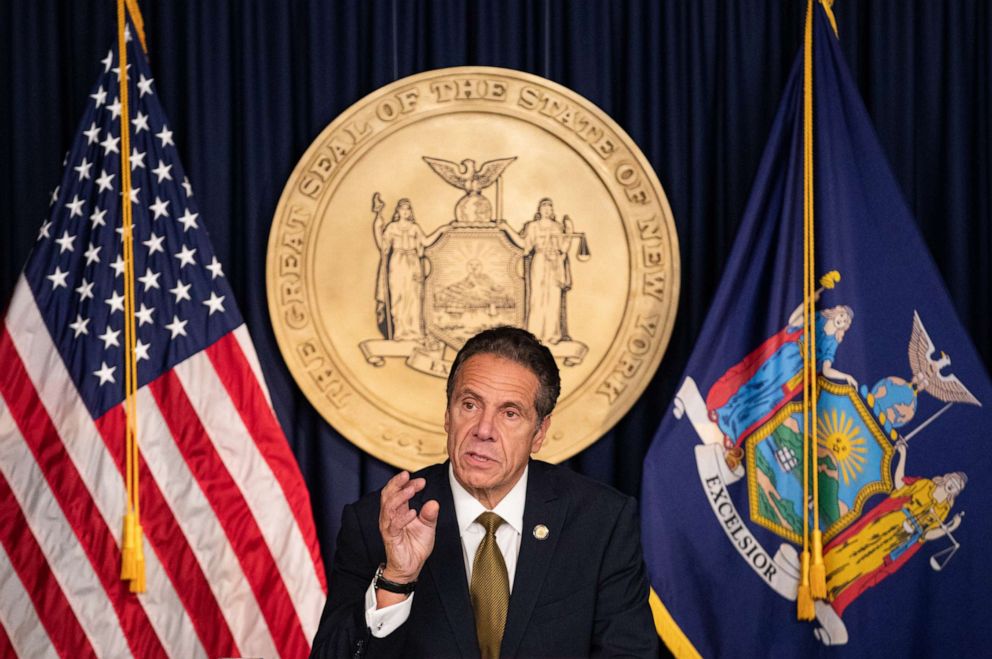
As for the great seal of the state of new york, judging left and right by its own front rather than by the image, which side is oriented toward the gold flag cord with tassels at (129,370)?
right

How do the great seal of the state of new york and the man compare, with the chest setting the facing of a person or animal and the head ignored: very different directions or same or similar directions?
same or similar directions

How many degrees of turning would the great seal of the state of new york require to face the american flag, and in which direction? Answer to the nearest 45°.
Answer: approximately 90° to its right

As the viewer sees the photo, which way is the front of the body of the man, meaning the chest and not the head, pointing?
toward the camera

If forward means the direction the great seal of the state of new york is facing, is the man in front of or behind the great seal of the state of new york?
in front

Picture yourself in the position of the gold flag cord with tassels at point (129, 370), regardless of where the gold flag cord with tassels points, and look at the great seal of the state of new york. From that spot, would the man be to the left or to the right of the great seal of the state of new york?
right

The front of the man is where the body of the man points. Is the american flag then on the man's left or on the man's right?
on the man's right

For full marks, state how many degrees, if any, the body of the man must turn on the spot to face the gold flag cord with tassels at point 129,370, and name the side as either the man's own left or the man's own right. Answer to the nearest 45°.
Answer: approximately 135° to the man's own right

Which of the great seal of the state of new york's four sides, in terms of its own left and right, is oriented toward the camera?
front

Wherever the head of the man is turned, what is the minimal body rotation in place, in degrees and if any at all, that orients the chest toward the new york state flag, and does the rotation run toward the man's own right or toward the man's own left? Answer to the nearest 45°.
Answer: approximately 135° to the man's own left

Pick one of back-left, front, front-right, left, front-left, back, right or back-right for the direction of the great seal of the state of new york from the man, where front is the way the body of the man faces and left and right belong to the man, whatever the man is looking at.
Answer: back

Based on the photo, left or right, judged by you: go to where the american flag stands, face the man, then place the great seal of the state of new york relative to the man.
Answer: left

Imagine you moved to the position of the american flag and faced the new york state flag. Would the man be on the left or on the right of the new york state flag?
right

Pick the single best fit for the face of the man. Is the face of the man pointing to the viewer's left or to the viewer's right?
to the viewer's left
